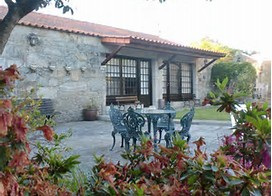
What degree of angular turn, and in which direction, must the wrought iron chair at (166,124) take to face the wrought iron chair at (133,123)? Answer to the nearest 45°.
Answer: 0° — it already faces it

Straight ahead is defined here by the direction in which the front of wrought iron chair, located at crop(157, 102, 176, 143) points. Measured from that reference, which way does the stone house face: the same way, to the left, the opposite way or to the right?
to the left

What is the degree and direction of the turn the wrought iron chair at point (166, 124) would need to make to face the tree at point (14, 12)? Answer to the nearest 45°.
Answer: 0° — it already faces it

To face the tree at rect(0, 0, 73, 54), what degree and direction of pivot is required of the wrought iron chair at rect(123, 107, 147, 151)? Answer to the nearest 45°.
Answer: approximately 180°

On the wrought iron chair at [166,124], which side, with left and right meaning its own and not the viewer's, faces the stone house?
right

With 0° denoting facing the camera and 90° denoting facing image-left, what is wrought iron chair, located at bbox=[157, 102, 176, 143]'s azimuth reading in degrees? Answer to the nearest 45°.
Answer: approximately 45°

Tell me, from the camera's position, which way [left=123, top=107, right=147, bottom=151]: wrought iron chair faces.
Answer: facing away from the viewer and to the right of the viewer

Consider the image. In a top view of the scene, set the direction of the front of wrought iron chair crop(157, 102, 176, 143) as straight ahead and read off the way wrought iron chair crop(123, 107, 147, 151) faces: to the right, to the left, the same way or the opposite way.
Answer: the opposite way

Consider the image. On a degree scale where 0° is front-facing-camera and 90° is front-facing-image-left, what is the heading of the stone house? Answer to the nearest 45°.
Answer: approximately 315°

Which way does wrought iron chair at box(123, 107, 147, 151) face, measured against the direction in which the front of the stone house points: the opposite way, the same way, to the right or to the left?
to the left

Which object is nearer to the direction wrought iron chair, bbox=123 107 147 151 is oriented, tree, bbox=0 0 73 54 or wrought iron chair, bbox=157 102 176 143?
the wrought iron chair

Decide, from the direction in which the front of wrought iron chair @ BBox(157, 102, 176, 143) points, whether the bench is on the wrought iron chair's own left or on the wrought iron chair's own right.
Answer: on the wrought iron chair's own right
